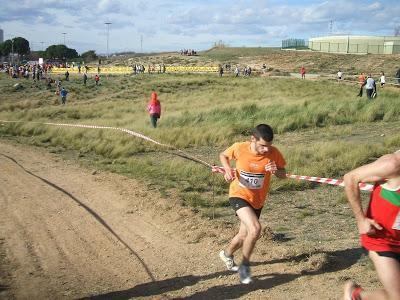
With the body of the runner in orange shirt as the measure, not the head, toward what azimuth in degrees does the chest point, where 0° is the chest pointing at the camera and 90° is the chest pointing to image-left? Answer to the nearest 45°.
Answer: approximately 315°
